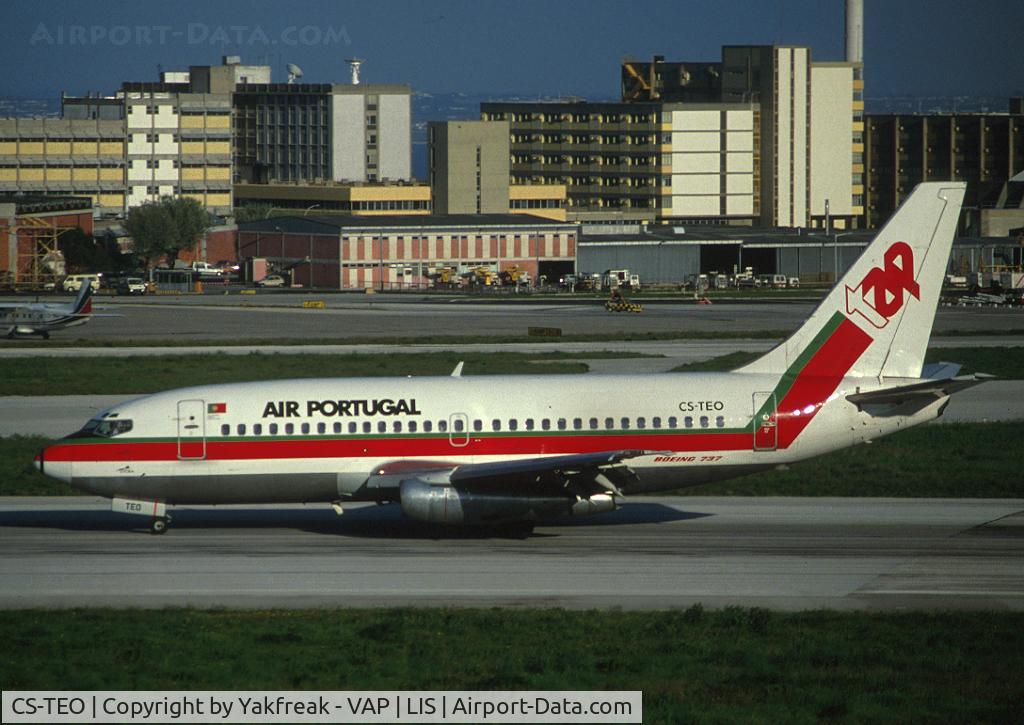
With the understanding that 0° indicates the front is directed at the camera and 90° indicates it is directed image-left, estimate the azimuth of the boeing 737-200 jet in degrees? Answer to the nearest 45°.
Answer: approximately 90°
